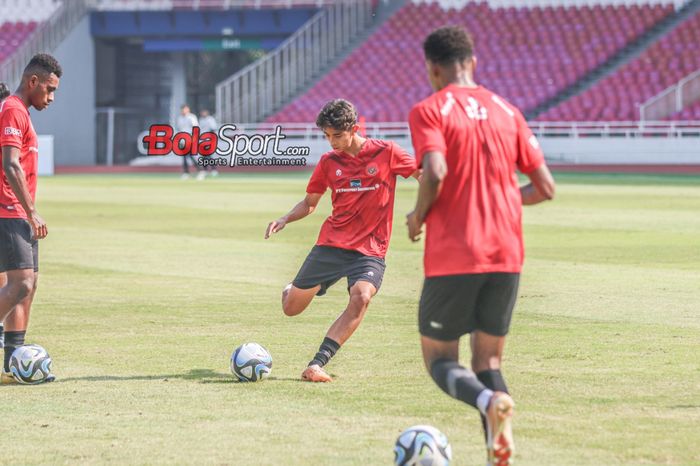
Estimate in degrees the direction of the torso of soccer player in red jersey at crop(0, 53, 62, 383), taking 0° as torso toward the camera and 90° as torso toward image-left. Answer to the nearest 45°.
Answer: approximately 270°

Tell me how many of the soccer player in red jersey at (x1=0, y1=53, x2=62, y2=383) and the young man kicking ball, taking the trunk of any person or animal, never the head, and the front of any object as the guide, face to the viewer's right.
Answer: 1

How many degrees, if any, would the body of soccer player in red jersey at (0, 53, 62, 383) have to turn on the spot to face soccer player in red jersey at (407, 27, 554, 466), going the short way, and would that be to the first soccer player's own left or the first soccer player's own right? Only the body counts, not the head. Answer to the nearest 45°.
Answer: approximately 45° to the first soccer player's own right

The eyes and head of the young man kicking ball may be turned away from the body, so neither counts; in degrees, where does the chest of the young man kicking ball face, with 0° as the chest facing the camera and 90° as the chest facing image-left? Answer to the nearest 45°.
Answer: approximately 45°

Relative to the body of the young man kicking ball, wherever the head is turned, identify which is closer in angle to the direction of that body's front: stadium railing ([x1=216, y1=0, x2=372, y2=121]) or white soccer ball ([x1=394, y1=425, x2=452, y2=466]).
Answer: the white soccer ball
